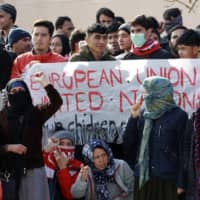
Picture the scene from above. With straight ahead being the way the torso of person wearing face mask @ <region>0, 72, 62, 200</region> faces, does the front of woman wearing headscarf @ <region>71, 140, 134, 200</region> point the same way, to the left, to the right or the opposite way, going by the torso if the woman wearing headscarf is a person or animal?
the same way

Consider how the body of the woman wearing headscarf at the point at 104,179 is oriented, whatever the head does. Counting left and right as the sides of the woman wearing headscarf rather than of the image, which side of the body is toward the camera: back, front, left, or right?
front

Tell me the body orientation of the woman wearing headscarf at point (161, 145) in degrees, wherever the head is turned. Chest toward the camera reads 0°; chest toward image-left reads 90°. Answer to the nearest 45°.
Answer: approximately 45°

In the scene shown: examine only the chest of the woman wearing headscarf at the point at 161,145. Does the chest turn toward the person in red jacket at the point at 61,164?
no

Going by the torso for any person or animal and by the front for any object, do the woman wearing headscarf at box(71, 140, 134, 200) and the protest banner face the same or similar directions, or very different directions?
same or similar directions

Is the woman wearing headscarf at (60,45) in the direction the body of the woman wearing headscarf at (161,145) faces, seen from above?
no

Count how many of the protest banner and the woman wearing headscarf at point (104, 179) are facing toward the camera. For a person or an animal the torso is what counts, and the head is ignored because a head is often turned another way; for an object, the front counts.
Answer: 2

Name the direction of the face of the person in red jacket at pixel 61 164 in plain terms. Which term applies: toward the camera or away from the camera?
toward the camera

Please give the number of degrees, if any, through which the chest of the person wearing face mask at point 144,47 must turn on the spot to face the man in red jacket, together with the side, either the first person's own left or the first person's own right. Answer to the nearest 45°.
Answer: approximately 45° to the first person's own right

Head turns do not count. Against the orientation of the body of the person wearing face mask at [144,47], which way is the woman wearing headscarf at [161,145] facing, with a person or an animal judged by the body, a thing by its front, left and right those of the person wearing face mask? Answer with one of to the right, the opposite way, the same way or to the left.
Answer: the same way

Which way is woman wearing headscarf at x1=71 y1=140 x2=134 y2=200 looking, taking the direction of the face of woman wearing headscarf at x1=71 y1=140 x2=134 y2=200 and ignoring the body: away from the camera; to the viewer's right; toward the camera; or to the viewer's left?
toward the camera

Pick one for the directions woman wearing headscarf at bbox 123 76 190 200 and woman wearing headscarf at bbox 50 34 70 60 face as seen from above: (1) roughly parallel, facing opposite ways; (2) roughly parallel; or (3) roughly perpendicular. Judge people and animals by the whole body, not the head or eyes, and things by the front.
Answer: roughly parallel

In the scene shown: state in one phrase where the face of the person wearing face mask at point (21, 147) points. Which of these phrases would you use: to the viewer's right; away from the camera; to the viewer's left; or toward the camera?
toward the camera

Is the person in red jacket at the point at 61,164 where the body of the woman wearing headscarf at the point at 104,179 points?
no

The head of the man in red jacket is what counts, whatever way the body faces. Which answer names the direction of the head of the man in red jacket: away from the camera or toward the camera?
toward the camera

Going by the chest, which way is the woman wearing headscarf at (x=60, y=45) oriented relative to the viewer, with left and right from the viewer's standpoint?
facing the viewer and to the left of the viewer

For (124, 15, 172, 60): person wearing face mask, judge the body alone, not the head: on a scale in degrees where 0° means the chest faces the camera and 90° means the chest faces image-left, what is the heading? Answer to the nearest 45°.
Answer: approximately 45°

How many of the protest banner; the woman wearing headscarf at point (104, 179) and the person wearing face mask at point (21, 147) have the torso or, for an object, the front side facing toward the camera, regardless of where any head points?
3
